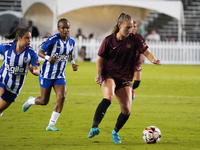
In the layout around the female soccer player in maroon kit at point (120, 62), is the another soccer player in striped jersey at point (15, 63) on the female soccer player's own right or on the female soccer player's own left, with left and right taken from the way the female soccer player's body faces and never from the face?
on the female soccer player's own right

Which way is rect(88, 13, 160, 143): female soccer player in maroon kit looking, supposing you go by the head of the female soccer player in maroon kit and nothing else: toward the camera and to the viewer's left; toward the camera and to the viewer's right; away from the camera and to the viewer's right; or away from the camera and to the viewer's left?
toward the camera and to the viewer's right
